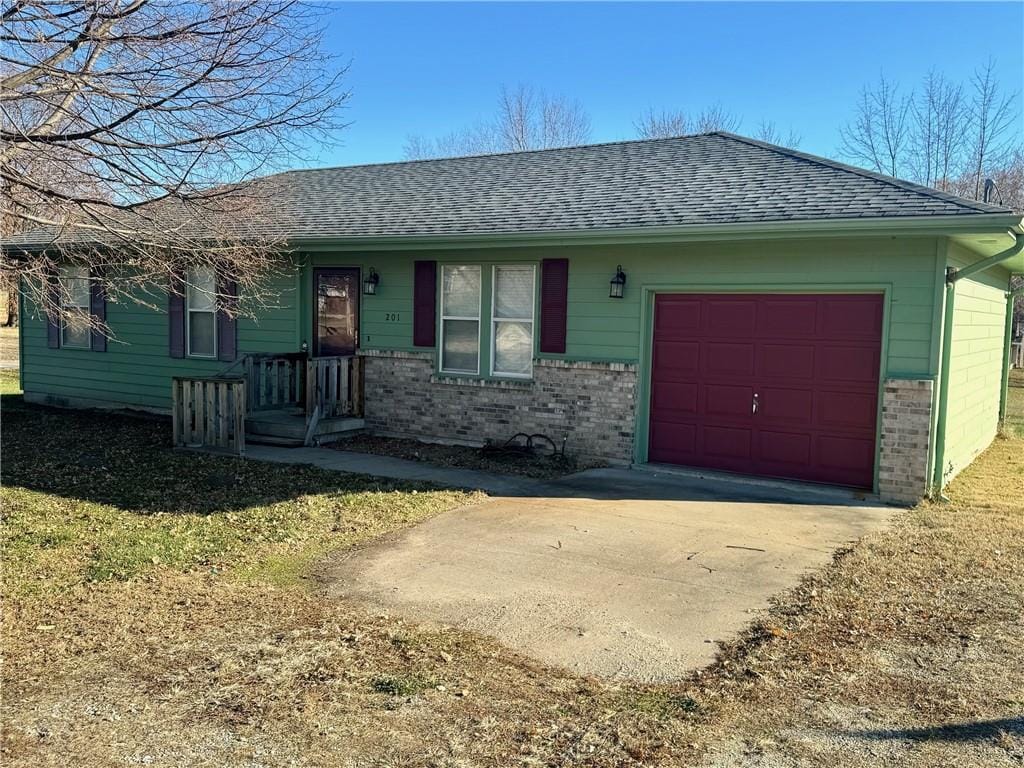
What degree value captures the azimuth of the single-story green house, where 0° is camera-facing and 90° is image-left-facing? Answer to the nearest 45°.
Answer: approximately 45°
